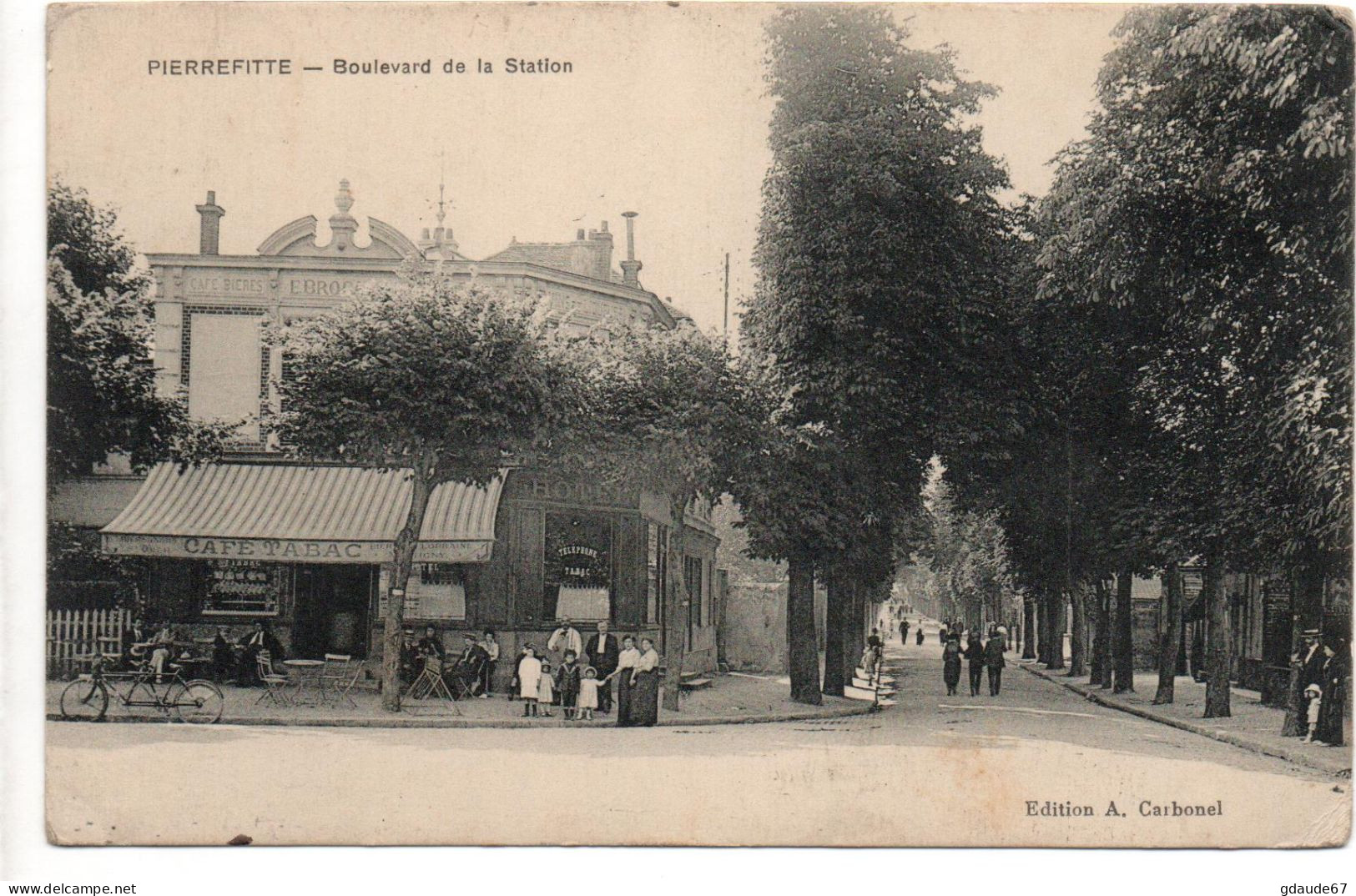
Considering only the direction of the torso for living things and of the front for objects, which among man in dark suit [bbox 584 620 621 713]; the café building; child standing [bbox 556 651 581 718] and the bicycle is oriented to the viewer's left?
the bicycle

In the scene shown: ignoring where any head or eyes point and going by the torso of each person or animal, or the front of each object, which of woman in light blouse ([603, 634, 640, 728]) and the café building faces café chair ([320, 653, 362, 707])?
the café building

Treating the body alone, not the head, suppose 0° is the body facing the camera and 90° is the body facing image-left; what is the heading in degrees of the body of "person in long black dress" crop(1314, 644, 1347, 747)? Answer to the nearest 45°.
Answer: approximately 45°

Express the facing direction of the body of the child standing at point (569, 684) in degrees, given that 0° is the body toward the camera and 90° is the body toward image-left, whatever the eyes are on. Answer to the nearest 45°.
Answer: approximately 0°

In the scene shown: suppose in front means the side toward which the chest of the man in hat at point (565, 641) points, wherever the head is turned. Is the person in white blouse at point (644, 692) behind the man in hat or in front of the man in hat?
in front
